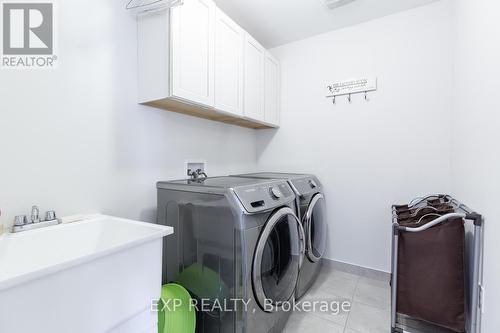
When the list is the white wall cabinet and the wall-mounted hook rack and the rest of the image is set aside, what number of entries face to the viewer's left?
0

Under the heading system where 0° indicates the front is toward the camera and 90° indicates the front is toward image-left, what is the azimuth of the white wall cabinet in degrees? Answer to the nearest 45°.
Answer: approximately 315°

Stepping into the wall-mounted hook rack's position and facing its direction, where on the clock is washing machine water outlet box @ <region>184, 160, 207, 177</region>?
The washing machine water outlet box is roughly at 2 o'clock from the wall-mounted hook rack.

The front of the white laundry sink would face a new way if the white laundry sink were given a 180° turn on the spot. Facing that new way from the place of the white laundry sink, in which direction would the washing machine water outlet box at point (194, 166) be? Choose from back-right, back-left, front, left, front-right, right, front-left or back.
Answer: right

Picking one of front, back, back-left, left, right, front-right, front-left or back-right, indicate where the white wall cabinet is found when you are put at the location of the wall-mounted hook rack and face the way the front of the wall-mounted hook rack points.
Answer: front-right

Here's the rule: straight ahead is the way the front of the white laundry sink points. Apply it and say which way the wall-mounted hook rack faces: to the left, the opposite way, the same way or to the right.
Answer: to the right

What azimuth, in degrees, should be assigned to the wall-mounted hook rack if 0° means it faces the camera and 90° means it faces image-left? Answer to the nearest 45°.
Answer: approximately 0°

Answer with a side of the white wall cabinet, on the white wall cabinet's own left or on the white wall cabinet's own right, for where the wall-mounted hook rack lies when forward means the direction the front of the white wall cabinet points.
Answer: on the white wall cabinet's own left
